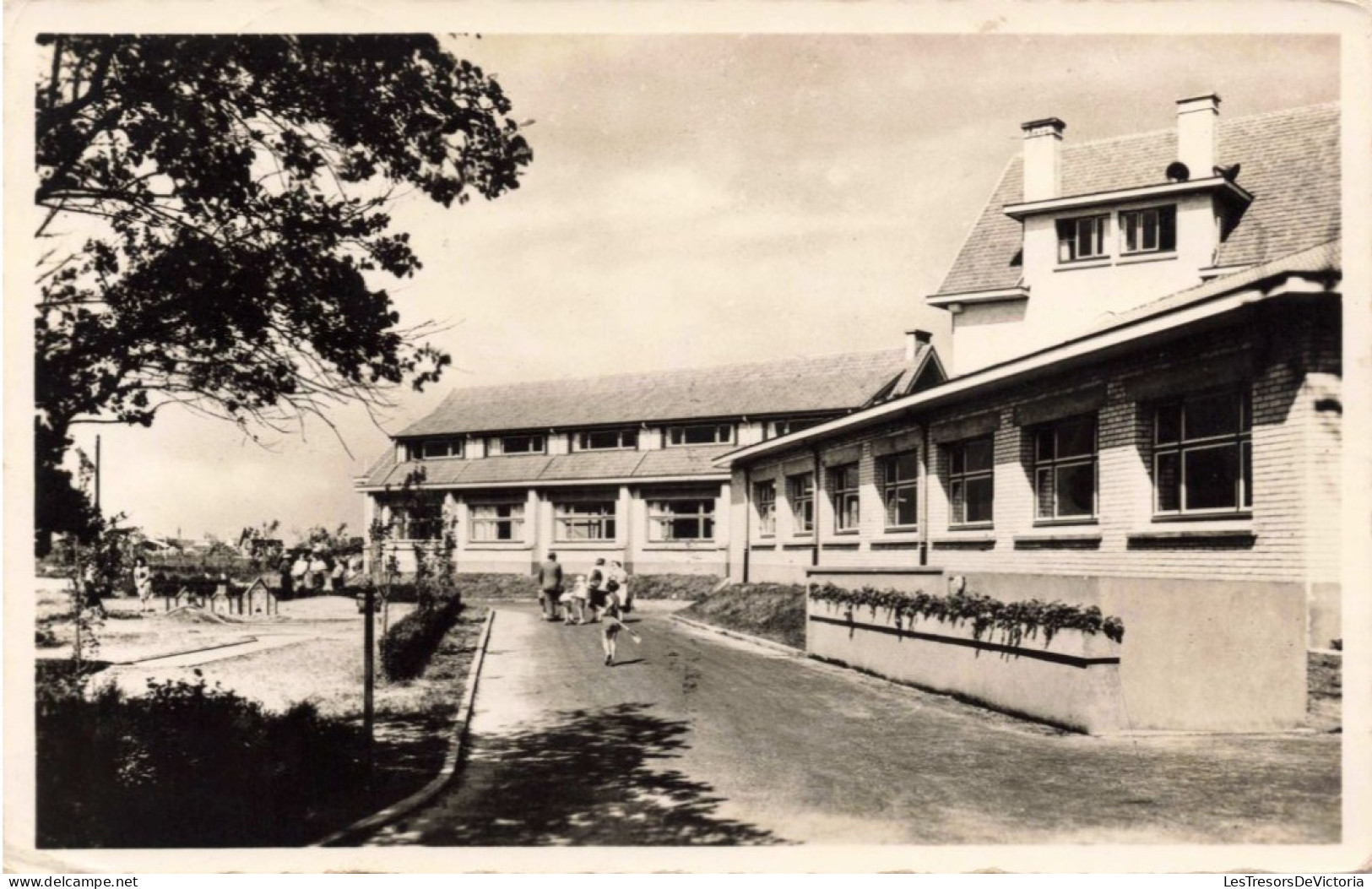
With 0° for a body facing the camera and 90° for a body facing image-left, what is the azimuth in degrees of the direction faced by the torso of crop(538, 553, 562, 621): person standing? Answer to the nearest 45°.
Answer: approximately 180°

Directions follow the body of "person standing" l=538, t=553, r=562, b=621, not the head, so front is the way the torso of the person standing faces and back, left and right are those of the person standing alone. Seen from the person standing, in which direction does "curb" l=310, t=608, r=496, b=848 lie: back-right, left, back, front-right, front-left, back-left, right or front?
back

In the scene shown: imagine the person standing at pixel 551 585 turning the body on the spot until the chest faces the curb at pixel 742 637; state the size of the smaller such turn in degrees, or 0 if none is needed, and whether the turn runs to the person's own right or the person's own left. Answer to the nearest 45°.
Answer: approximately 135° to the person's own right

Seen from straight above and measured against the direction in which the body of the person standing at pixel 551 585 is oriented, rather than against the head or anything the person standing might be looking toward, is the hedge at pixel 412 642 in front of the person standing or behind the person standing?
behind

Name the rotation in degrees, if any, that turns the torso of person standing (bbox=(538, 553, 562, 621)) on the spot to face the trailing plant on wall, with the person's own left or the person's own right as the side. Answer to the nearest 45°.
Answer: approximately 180°

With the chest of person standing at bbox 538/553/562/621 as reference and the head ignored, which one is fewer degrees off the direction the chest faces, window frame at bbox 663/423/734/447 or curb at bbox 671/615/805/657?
the window frame
